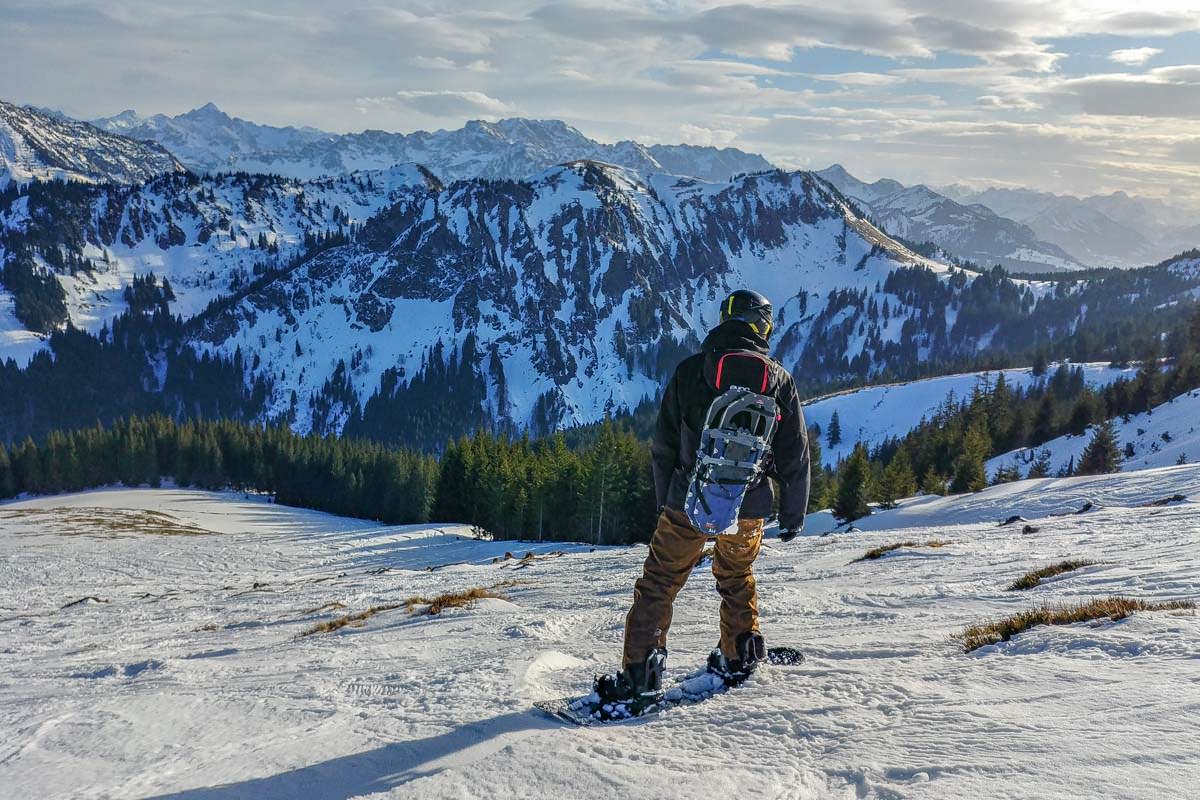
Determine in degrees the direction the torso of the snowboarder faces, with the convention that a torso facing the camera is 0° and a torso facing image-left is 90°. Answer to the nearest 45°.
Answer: approximately 135°
